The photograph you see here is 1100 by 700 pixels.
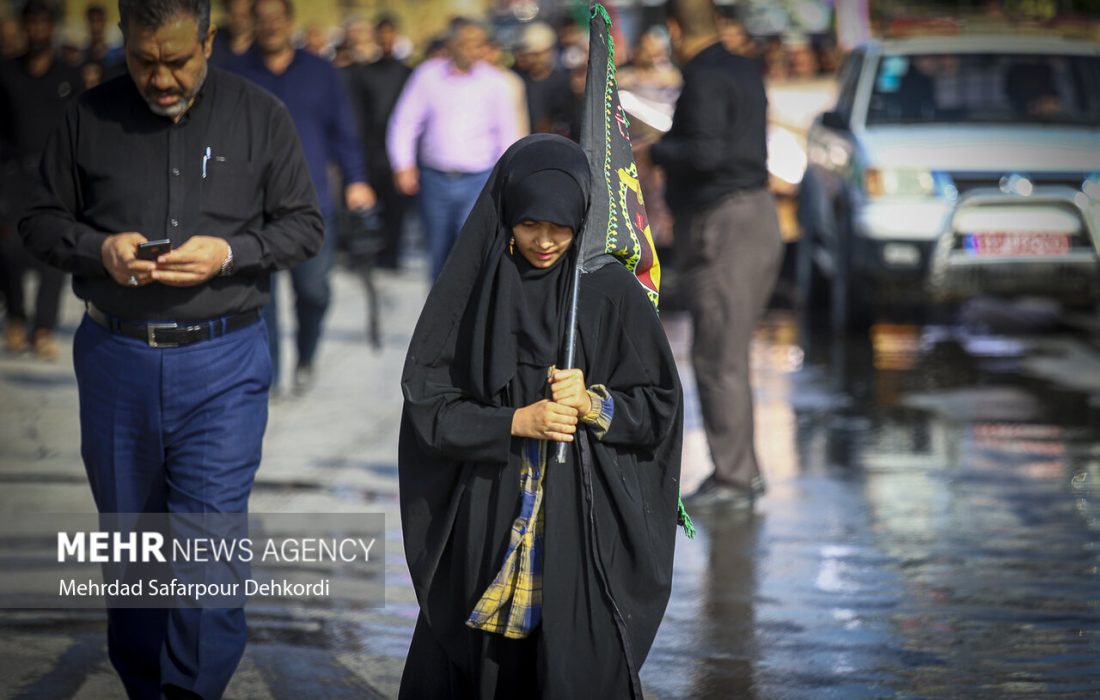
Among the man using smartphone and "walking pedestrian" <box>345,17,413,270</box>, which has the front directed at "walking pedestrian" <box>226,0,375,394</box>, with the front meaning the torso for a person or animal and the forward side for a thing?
"walking pedestrian" <box>345,17,413,270</box>

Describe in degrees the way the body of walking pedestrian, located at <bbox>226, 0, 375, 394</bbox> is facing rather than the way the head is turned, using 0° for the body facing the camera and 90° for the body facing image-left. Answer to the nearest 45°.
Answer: approximately 0°

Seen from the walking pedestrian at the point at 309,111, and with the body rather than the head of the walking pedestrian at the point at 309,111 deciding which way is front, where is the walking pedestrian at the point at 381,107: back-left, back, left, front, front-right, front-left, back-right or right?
back

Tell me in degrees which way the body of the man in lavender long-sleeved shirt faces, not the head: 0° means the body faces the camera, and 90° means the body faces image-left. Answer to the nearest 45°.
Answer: approximately 0°

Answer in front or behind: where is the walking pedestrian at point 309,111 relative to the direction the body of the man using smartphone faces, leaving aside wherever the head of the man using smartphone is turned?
behind
